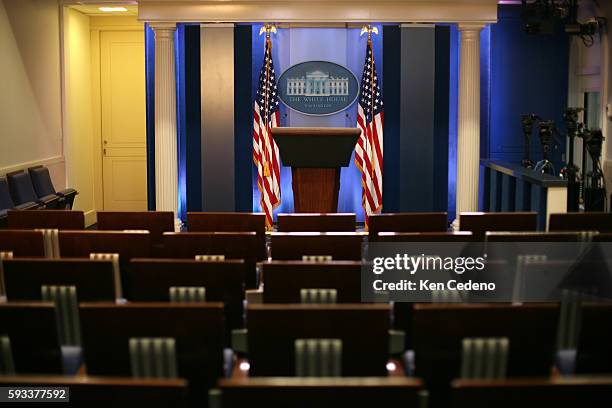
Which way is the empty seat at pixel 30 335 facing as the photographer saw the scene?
facing away from the viewer

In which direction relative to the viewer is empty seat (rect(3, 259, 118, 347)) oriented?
away from the camera

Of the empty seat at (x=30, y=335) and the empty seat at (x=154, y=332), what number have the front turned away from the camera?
2

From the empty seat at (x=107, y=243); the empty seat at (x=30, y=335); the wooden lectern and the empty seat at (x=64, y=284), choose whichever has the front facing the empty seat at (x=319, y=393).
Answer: the wooden lectern

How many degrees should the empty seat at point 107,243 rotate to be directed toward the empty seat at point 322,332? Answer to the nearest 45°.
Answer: approximately 180°

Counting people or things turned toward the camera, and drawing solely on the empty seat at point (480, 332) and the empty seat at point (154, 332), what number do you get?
0

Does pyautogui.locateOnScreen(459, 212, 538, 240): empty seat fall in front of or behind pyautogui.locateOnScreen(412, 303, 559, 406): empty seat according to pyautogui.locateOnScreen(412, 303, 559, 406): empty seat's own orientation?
in front

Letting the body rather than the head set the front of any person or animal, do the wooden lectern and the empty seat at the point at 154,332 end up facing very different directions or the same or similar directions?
very different directions

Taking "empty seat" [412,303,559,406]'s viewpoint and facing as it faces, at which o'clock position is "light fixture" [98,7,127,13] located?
The light fixture is roughly at 11 o'clock from the empty seat.

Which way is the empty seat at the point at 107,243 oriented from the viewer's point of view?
away from the camera

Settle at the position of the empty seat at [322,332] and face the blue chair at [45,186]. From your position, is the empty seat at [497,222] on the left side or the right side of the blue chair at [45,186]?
right

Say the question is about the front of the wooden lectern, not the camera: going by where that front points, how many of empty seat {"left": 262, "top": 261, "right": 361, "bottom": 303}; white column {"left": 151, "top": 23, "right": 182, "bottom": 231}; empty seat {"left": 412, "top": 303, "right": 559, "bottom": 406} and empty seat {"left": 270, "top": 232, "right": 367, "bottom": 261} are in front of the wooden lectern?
3

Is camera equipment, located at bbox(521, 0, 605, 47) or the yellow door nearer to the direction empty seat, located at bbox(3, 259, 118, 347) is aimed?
the yellow door

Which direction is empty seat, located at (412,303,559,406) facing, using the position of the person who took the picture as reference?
facing away from the viewer

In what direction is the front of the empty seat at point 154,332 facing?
away from the camera
